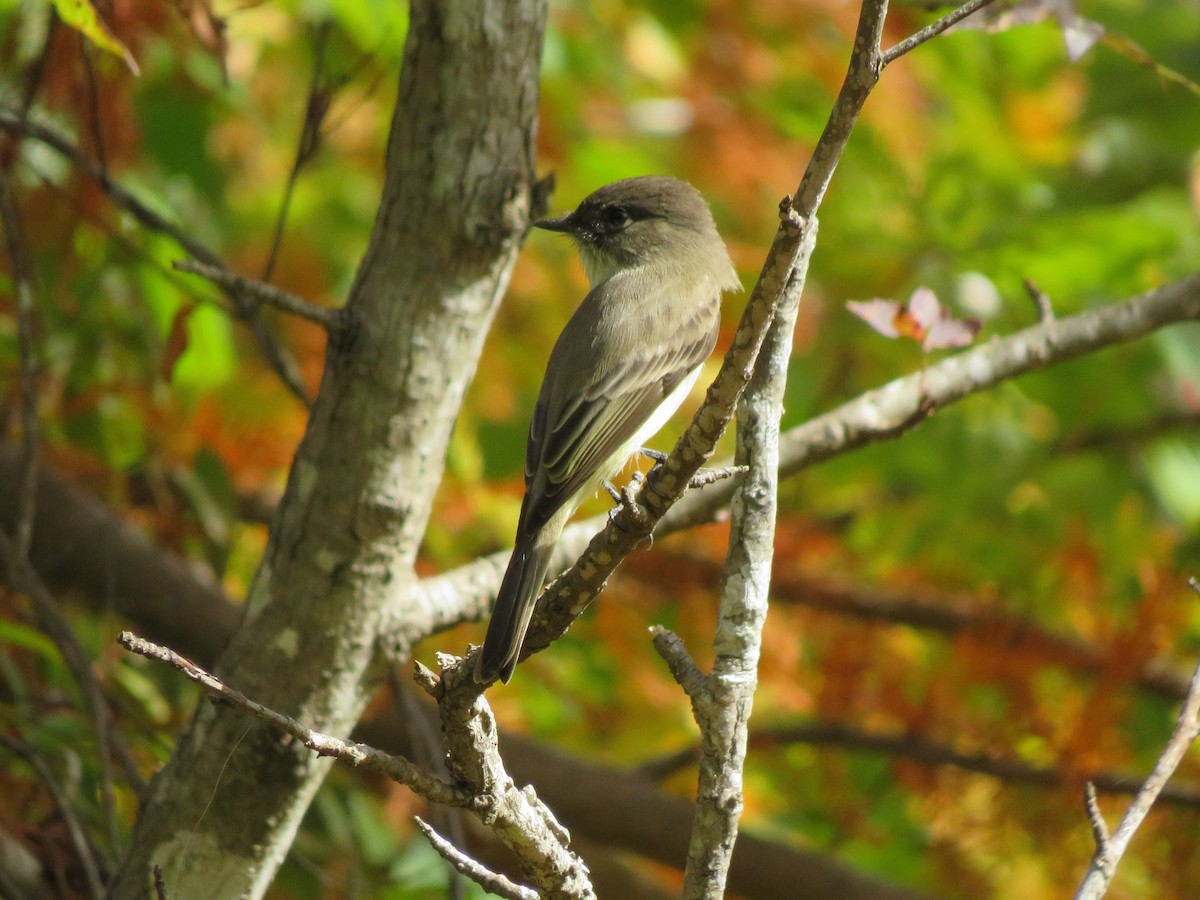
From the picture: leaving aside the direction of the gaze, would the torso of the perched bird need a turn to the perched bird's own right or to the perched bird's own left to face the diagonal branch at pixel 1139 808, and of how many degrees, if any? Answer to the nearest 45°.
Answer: approximately 90° to the perched bird's own right

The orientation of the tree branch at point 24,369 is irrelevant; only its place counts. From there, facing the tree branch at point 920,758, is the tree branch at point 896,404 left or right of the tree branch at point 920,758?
right
